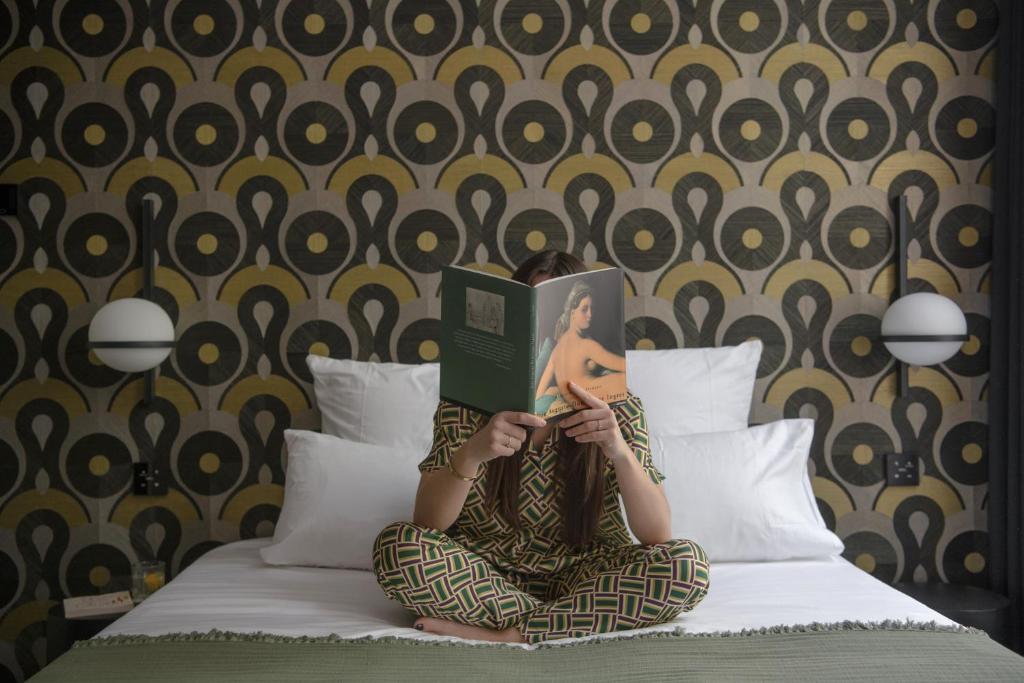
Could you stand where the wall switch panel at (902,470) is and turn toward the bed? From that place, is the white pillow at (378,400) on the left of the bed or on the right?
right

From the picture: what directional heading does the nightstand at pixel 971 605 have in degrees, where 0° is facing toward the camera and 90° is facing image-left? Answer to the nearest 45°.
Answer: approximately 0°

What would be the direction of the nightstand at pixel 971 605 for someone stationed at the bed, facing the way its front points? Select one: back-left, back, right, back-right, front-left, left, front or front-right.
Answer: back-left

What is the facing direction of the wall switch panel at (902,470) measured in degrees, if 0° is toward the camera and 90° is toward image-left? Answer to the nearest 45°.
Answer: approximately 0°

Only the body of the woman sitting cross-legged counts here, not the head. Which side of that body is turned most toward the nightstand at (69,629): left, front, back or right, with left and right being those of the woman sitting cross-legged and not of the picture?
right

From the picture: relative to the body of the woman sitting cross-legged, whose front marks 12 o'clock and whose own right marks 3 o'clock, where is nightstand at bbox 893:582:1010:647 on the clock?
The nightstand is roughly at 8 o'clock from the woman sitting cross-legged.
